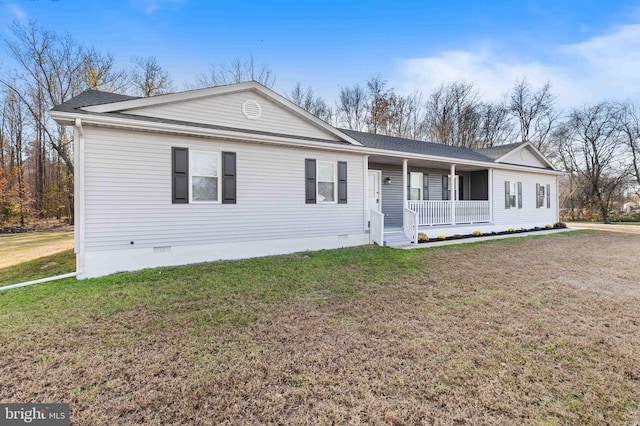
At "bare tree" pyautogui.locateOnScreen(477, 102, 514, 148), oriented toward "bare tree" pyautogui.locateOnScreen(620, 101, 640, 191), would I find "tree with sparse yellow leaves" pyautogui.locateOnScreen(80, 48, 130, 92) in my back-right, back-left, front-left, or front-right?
back-right

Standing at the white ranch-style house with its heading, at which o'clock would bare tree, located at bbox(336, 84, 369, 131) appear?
The bare tree is roughly at 8 o'clock from the white ranch-style house.

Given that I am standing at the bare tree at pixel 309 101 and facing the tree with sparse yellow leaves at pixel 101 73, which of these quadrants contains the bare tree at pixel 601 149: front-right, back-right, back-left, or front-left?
back-left

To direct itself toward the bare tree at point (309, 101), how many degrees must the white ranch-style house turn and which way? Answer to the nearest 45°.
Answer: approximately 135° to its left

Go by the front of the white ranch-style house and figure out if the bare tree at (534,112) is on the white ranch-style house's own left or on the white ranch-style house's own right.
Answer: on the white ranch-style house's own left

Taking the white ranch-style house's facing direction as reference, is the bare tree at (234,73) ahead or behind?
behind

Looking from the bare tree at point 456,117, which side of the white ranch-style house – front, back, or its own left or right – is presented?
left

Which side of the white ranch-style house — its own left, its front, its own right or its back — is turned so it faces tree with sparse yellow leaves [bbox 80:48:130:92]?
back

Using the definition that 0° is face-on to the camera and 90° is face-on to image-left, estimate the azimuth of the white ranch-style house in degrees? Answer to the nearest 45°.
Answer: approximately 315°

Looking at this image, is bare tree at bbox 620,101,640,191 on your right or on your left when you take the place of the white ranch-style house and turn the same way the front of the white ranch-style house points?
on your left

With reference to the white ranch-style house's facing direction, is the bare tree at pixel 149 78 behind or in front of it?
behind
